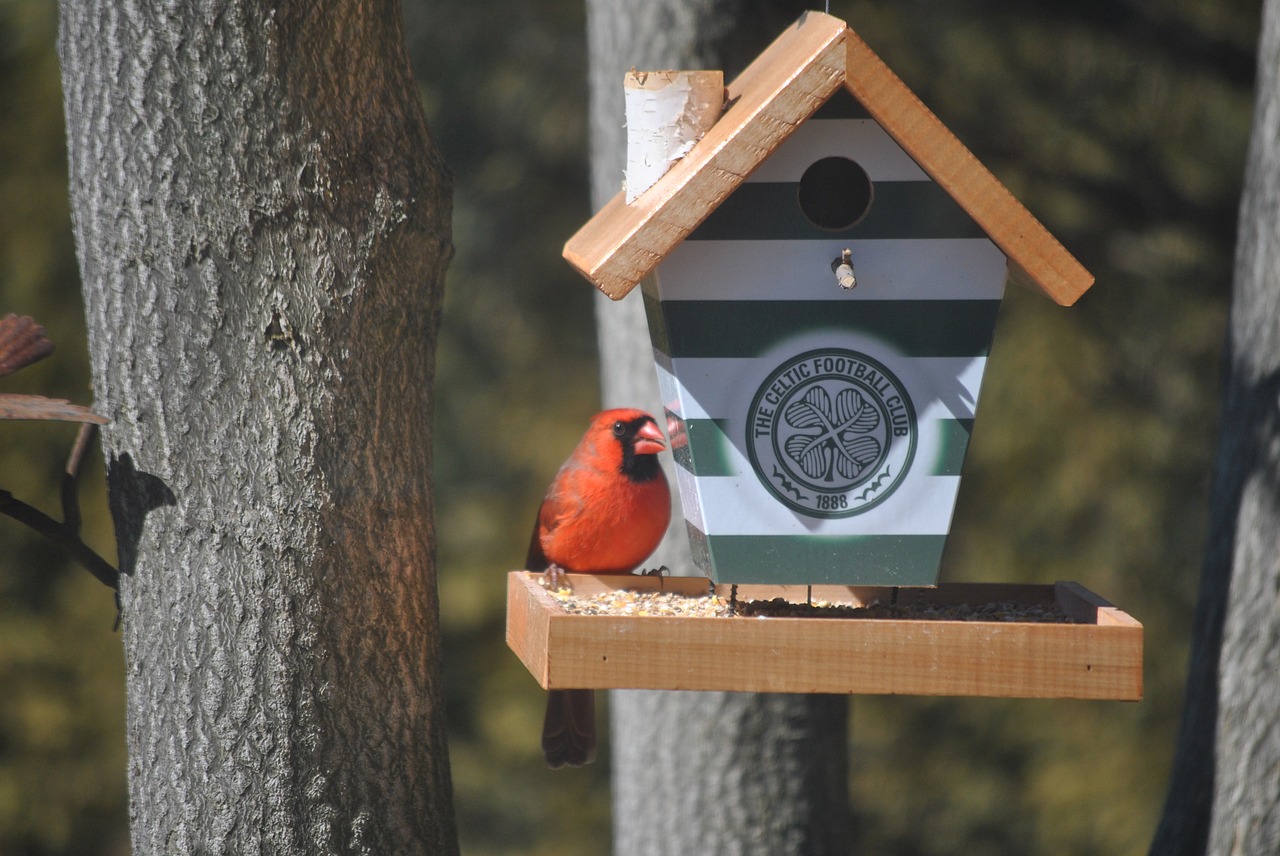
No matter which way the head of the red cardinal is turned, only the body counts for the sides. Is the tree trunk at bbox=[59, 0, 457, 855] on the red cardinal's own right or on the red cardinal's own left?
on the red cardinal's own right

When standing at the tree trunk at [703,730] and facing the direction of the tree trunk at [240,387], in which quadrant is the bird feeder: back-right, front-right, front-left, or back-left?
front-left

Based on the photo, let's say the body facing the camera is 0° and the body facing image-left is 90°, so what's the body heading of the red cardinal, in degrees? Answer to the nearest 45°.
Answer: approximately 315°

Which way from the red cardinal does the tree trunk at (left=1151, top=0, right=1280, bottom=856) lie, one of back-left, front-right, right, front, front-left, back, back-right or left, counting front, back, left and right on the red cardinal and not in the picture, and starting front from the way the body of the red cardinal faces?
front-left
